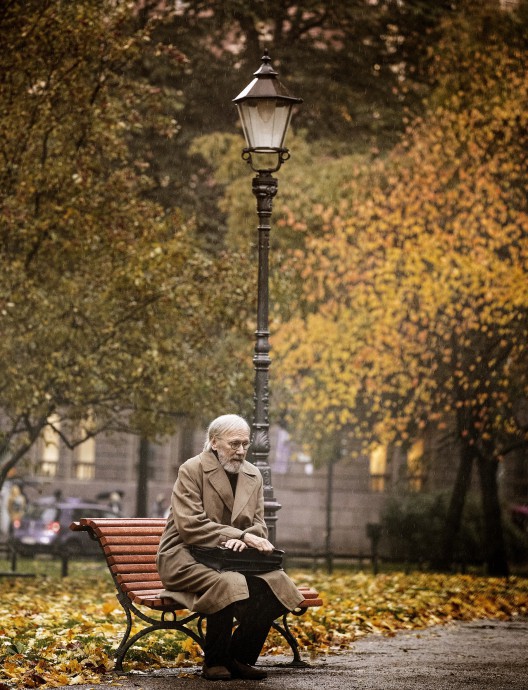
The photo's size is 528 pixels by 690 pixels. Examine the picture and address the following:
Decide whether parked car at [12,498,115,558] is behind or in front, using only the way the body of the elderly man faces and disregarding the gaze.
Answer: behind

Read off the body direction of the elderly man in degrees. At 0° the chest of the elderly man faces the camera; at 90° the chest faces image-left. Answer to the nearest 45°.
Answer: approximately 315°
